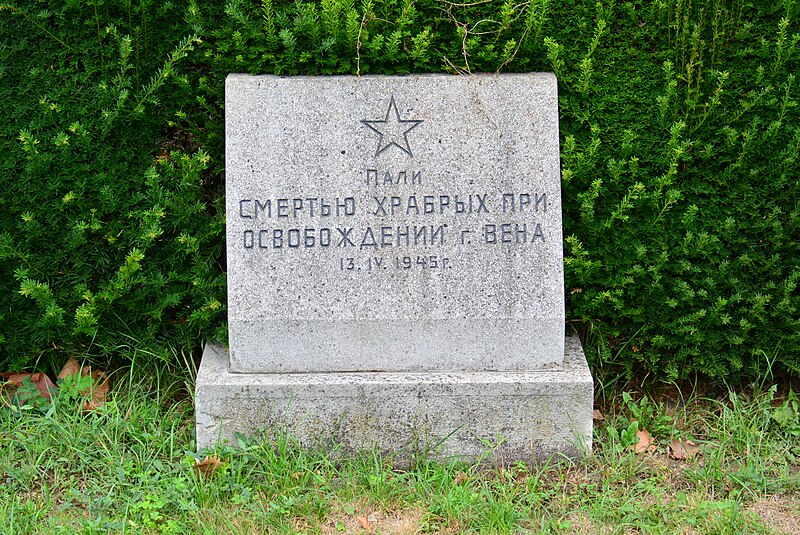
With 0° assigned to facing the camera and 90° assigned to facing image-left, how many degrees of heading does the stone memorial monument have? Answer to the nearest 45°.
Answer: approximately 0°

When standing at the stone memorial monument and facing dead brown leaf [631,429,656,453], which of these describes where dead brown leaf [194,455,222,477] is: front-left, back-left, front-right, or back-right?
back-right

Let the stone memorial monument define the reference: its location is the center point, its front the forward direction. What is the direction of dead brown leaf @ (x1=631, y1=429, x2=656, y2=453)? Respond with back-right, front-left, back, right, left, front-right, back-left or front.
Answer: left

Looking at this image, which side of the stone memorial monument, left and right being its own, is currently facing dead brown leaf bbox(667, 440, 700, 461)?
left

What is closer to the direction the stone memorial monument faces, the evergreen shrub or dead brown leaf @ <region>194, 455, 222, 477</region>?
the dead brown leaf

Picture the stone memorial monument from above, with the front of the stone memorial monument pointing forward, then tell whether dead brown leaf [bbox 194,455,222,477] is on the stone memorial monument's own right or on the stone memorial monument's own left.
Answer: on the stone memorial monument's own right
